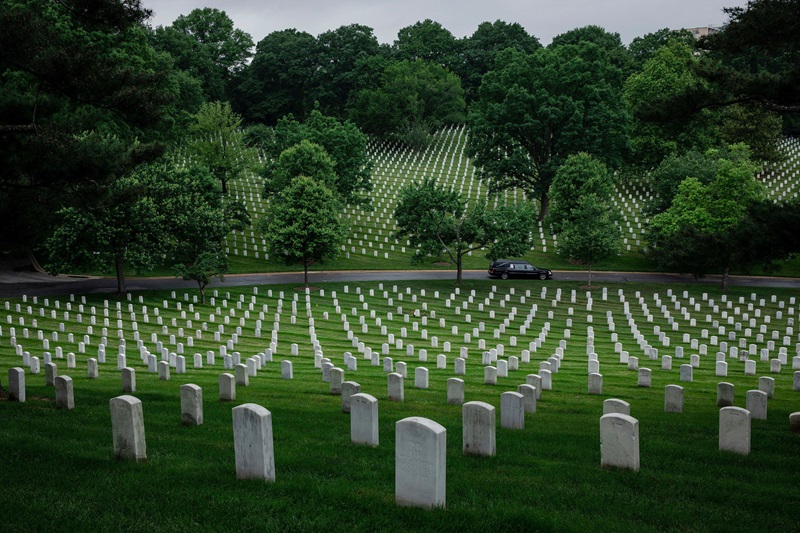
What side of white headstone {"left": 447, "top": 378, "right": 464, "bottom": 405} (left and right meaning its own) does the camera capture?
front

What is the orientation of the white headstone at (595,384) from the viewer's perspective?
toward the camera

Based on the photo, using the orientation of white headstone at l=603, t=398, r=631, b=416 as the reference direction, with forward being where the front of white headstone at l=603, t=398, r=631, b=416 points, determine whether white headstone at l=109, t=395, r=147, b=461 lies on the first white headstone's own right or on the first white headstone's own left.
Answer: on the first white headstone's own right

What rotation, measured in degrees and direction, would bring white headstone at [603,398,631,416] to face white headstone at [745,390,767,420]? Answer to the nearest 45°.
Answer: approximately 135° to its left

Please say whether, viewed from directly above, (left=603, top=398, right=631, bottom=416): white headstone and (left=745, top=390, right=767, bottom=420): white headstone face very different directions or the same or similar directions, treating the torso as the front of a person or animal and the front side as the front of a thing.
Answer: same or similar directions

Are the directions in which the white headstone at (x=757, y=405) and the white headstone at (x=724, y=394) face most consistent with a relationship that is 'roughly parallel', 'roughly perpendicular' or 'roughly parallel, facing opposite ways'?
roughly parallel

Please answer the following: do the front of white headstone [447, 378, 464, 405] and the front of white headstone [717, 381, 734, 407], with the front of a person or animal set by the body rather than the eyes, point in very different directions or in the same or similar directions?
same or similar directions

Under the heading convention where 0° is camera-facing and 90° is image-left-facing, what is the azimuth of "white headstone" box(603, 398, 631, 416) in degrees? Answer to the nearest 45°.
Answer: approximately 0°

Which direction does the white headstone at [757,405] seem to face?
toward the camera

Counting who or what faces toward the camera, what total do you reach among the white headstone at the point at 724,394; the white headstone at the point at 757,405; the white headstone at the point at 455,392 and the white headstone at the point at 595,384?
4

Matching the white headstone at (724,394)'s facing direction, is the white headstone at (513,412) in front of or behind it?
in front

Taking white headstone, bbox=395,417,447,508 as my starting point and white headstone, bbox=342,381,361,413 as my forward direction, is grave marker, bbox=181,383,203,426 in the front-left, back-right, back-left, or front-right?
front-left

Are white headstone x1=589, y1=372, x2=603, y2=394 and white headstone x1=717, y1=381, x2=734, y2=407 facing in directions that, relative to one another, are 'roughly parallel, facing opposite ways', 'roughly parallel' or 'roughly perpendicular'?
roughly parallel

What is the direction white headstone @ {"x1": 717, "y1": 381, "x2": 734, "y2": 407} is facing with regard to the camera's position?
facing the viewer

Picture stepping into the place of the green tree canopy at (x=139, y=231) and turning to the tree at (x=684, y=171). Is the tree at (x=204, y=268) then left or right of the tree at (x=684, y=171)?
right

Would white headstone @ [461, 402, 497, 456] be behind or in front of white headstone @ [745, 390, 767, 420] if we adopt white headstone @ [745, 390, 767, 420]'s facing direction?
in front
